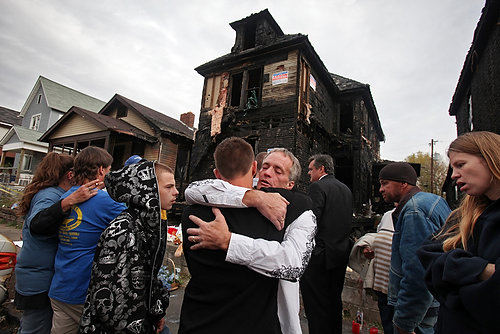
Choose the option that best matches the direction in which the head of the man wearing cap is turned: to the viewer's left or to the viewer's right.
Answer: to the viewer's left

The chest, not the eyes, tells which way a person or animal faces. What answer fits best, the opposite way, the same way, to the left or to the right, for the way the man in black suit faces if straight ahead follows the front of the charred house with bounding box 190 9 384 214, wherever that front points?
to the right

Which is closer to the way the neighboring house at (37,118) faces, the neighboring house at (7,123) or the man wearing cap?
the man wearing cap

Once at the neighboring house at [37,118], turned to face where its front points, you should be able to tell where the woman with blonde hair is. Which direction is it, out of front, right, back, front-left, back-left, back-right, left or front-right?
front-left

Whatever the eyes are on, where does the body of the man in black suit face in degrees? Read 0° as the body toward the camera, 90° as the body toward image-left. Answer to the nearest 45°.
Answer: approximately 135°

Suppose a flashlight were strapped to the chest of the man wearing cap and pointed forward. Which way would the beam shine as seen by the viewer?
to the viewer's left
